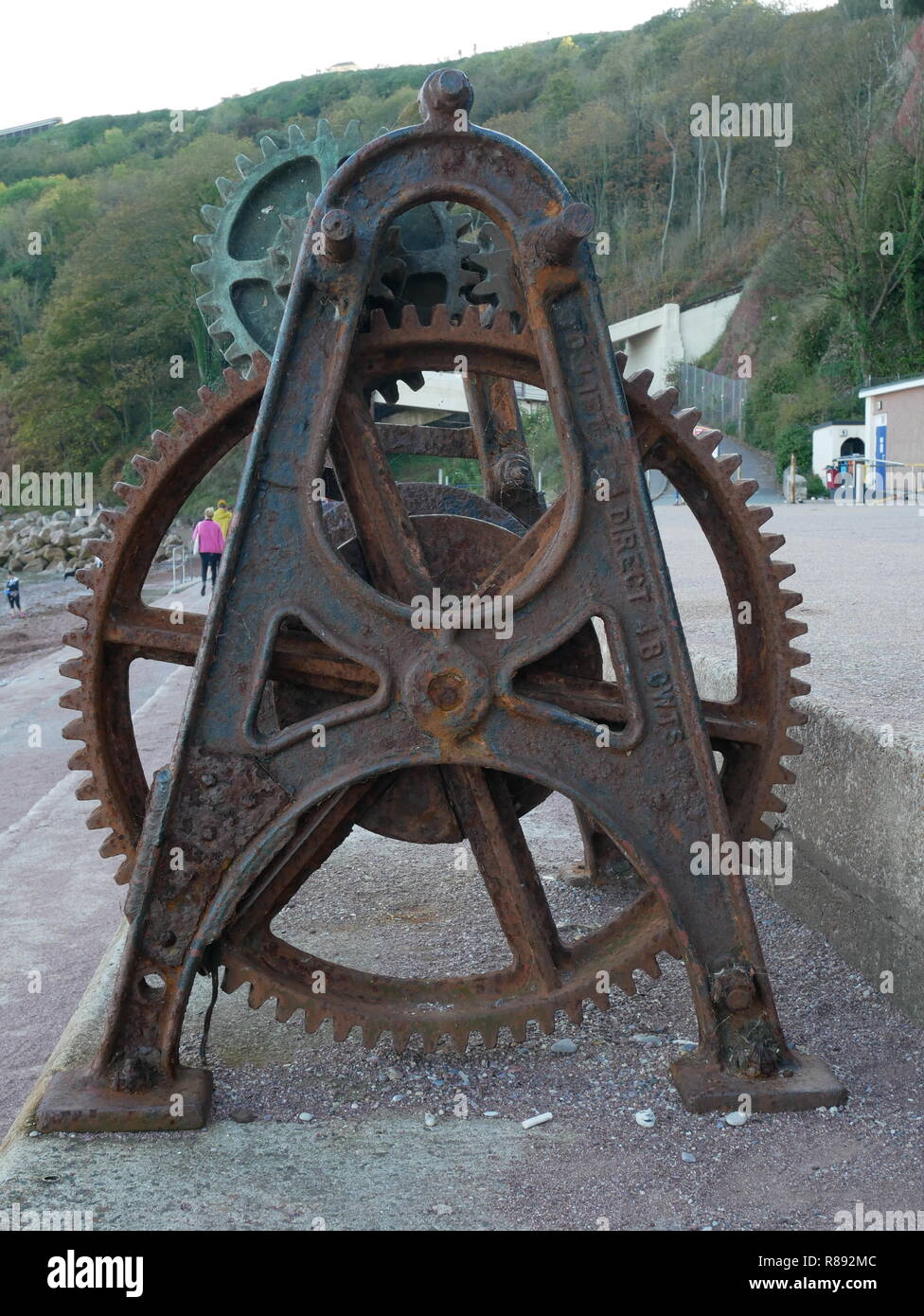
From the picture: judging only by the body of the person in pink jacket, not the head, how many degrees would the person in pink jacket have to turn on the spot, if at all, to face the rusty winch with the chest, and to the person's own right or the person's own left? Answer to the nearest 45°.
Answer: approximately 180°

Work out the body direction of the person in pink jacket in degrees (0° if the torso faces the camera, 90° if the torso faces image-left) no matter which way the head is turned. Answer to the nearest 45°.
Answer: approximately 180°

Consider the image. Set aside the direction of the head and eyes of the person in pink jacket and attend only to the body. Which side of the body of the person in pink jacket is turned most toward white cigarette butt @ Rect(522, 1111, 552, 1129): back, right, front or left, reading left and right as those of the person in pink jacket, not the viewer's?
back

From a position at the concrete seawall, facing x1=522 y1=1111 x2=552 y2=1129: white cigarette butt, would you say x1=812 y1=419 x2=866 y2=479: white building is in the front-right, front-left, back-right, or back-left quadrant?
back-right

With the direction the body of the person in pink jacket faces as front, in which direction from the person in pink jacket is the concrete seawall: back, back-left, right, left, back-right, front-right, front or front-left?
back
